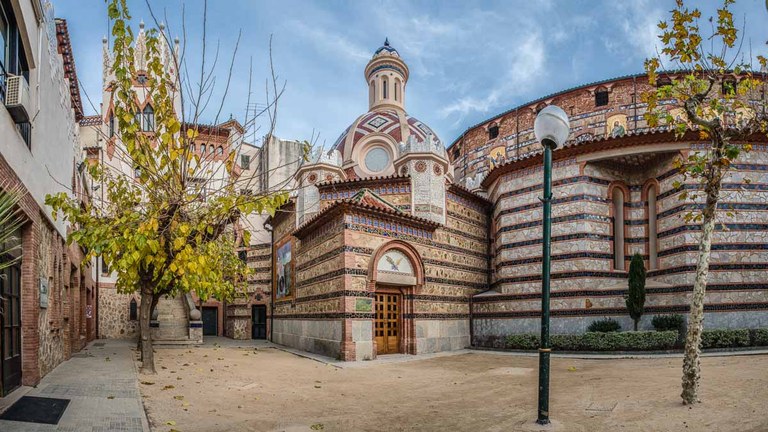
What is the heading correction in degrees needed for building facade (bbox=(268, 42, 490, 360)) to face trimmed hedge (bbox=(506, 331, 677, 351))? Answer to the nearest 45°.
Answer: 0° — it already faces it

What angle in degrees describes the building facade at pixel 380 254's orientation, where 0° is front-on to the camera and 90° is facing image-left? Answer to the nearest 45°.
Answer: approximately 315°

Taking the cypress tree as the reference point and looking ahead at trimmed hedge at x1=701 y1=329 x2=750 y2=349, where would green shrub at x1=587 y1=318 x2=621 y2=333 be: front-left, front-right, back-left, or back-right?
back-right

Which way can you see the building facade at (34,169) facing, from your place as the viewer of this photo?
facing to the right of the viewer
